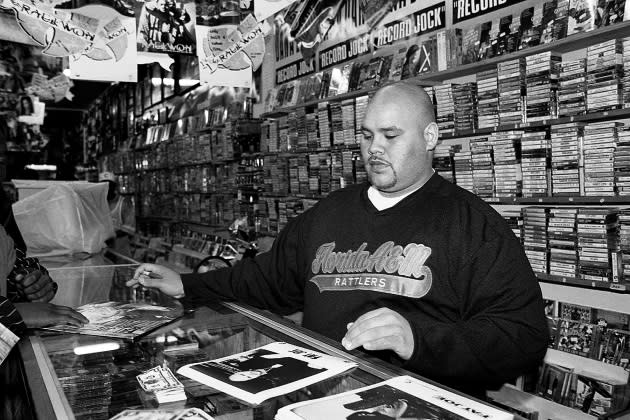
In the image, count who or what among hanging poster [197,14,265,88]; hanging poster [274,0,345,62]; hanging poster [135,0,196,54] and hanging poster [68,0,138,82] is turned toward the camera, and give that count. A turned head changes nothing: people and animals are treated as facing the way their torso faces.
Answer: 4

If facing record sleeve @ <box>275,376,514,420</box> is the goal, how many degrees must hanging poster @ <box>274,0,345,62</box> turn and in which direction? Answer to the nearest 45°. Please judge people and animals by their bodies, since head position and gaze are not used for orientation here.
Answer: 0° — it already faces it

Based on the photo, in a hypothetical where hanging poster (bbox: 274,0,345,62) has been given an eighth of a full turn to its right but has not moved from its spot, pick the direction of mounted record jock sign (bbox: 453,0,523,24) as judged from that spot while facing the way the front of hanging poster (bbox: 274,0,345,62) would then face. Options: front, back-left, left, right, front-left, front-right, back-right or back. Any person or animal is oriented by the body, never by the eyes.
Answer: left

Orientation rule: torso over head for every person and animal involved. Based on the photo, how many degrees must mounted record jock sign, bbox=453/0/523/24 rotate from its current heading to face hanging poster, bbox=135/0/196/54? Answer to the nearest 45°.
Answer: approximately 45° to its right

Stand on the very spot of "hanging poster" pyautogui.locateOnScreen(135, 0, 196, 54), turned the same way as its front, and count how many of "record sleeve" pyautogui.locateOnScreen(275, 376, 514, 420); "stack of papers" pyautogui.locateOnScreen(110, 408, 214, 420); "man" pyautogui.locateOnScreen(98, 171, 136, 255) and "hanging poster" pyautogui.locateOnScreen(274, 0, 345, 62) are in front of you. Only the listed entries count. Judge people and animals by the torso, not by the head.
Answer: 2

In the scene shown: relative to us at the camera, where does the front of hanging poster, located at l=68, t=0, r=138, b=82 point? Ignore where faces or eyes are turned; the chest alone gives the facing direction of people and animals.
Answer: facing the viewer

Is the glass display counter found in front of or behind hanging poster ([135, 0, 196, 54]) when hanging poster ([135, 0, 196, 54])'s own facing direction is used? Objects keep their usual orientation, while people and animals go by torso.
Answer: in front

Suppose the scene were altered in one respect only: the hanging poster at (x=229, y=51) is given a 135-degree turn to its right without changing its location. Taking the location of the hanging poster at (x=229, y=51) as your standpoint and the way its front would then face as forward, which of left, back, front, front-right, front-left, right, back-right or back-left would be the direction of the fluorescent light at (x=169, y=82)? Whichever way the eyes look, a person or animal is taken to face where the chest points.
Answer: front-right

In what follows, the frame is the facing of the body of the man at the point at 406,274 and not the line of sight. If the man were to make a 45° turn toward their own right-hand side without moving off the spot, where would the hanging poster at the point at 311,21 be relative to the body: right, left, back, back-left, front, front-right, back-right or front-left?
right

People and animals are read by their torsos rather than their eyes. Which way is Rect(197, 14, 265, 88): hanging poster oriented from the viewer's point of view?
toward the camera

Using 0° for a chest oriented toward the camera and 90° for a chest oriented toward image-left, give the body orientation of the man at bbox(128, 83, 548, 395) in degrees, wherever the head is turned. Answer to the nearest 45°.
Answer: approximately 45°

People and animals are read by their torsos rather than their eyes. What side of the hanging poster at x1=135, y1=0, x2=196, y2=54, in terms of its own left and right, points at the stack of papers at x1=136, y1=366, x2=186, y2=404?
front

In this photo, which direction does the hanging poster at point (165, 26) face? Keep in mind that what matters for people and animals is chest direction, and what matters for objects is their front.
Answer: toward the camera

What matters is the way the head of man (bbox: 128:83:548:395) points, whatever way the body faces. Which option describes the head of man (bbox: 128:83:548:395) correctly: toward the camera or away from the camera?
toward the camera
